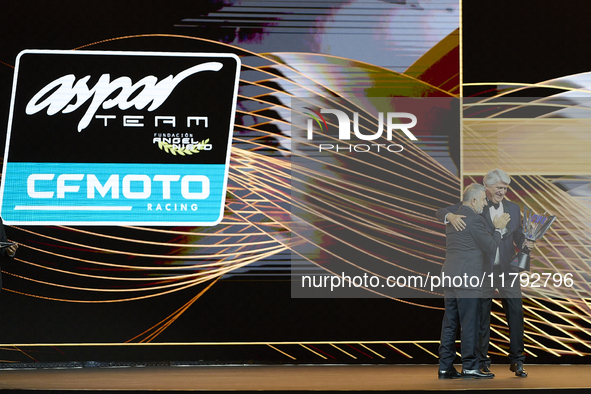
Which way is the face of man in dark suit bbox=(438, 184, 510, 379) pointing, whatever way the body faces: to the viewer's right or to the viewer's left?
to the viewer's right

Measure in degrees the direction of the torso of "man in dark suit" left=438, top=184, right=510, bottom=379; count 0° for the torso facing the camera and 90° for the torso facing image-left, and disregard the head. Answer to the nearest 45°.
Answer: approximately 270°
